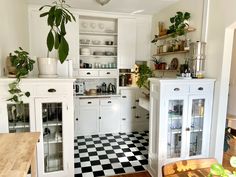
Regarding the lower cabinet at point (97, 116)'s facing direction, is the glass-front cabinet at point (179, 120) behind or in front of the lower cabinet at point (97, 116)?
in front

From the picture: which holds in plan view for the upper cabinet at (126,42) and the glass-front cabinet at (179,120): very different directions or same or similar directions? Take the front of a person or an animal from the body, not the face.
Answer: same or similar directions

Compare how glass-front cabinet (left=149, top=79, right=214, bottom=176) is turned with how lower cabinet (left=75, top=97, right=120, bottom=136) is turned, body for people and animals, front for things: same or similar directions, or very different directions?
same or similar directions

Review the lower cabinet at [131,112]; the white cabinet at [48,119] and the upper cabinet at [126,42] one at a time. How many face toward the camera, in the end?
3

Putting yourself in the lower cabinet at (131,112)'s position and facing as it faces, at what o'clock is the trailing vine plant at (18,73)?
The trailing vine plant is roughly at 1 o'clock from the lower cabinet.

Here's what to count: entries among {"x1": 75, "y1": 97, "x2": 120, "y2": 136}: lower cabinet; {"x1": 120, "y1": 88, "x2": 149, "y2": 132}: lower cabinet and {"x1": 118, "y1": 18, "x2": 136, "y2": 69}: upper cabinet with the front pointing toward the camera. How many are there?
3

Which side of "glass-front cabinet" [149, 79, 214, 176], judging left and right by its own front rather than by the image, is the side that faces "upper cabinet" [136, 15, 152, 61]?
back

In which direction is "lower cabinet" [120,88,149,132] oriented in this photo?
toward the camera

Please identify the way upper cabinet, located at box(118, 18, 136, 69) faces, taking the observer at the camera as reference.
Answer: facing the viewer

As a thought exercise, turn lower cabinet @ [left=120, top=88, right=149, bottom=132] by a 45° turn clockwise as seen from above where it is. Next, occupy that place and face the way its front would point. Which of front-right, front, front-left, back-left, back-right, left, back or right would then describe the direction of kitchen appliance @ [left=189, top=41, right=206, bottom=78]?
left

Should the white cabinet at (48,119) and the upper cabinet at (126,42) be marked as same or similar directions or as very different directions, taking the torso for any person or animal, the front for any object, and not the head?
same or similar directions

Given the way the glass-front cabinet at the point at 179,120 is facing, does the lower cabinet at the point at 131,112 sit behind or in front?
behind

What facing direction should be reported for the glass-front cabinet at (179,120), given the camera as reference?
facing the viewer and to the right of the viewer
